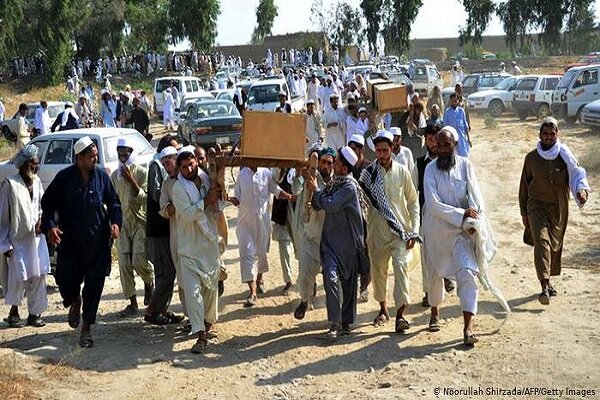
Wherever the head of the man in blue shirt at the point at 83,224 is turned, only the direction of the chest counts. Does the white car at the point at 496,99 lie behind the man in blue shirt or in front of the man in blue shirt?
behind

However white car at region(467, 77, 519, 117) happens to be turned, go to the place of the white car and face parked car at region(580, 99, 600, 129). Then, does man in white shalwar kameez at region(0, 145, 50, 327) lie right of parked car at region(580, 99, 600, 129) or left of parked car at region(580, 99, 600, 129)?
right

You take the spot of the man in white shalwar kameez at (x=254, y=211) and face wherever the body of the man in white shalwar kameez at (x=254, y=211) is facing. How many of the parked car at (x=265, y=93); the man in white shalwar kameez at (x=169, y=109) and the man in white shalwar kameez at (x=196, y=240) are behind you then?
2

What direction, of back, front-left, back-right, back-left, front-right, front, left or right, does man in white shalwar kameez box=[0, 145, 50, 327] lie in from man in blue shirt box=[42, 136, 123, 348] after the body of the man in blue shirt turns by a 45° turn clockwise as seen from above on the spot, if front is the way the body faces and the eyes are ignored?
right

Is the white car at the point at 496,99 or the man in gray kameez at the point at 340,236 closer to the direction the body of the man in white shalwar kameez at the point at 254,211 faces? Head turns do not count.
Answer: the man in gray kameez

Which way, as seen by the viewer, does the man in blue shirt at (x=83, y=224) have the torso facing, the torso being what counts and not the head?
toward the camera

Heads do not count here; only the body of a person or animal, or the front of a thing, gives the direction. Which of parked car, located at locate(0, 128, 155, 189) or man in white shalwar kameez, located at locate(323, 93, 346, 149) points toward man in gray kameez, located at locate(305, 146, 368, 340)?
the man in white shalwar kameez

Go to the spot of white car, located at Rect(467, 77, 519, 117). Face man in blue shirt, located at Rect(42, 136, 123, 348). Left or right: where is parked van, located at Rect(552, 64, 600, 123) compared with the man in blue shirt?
left

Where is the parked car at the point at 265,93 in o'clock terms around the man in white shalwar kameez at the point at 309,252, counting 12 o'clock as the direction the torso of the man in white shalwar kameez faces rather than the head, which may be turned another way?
The parked car is roughly at 6 o'clock from the man in white shalwar kameez.

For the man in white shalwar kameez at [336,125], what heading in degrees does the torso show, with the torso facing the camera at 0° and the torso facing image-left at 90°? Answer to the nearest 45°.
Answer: approximately 0°

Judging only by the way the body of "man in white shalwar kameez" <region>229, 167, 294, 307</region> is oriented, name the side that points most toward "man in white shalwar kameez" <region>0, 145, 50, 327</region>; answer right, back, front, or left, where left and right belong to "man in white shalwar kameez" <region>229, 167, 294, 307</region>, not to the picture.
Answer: right
